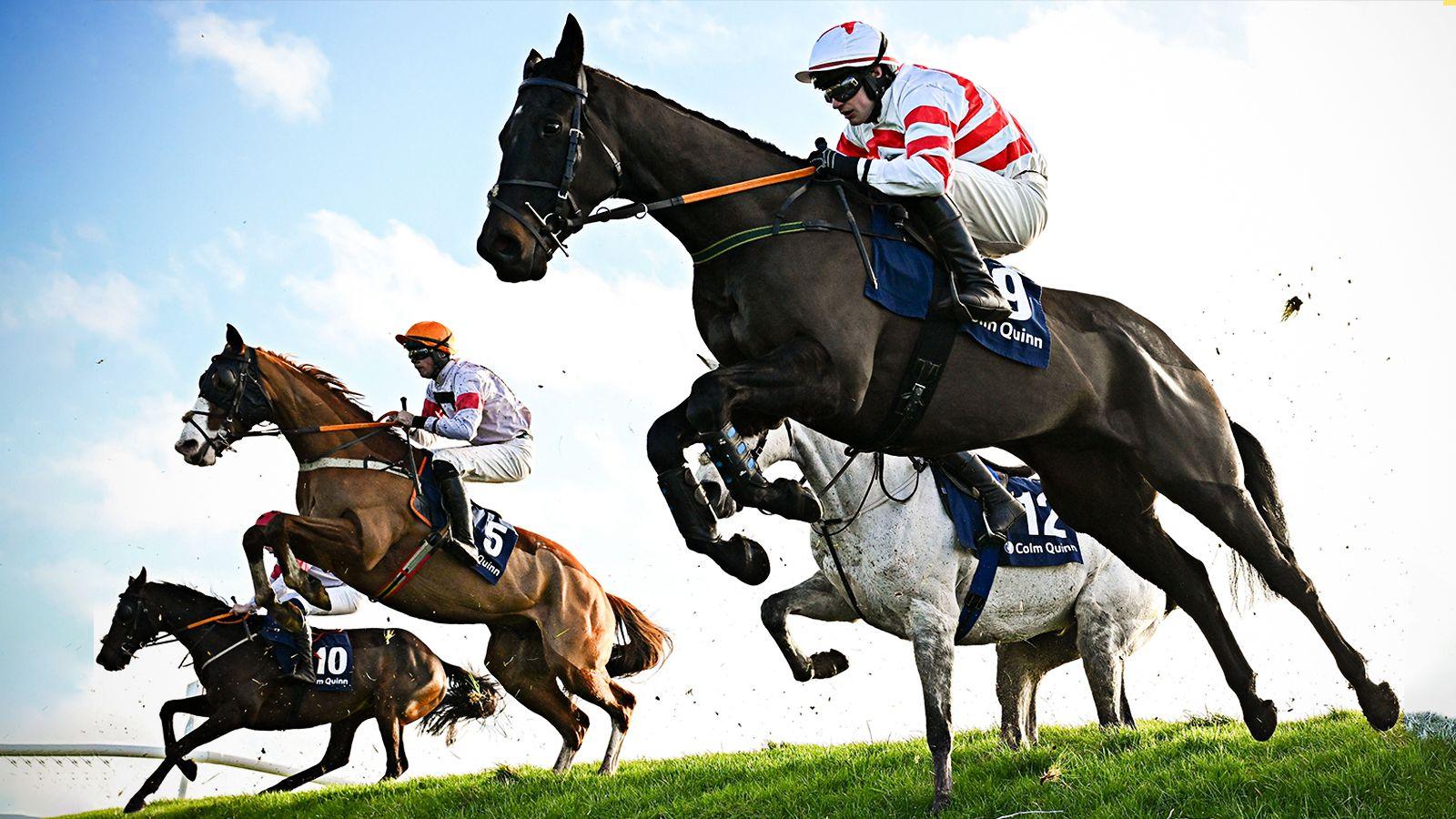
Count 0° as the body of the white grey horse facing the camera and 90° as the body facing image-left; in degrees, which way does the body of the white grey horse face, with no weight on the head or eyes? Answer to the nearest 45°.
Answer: approximately 45°

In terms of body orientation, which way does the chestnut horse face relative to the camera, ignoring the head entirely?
to the viewer's left

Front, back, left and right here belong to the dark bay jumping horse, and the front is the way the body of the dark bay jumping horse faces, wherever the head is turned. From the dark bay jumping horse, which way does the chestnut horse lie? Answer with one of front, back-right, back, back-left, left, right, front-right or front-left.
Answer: front-right

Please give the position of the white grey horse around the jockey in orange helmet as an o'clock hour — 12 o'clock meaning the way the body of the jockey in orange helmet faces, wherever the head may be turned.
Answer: The white grey horse is roughly at 7 o'clock from the jockey in orange helmet.

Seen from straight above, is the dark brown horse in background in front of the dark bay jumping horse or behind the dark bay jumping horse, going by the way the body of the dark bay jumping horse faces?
in front

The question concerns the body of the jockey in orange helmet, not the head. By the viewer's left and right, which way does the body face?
facing to the left of the viewer

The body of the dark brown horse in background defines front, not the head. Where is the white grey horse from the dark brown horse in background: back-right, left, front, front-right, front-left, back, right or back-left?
back-left

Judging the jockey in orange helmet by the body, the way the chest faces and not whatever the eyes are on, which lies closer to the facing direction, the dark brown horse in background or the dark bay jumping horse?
the dark brown horse in background

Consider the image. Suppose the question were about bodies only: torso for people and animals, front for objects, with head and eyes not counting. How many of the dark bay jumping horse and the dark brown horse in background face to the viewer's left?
2

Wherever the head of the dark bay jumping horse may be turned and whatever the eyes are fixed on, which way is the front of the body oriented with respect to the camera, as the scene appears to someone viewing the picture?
to the viewer's left

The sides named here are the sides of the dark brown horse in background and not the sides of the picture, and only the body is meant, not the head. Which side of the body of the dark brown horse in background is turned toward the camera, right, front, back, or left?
left

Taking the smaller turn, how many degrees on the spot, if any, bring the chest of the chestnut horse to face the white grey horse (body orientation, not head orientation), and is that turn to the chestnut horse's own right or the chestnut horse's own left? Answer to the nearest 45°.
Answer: approximately 135° to the chestnut horse's own left
